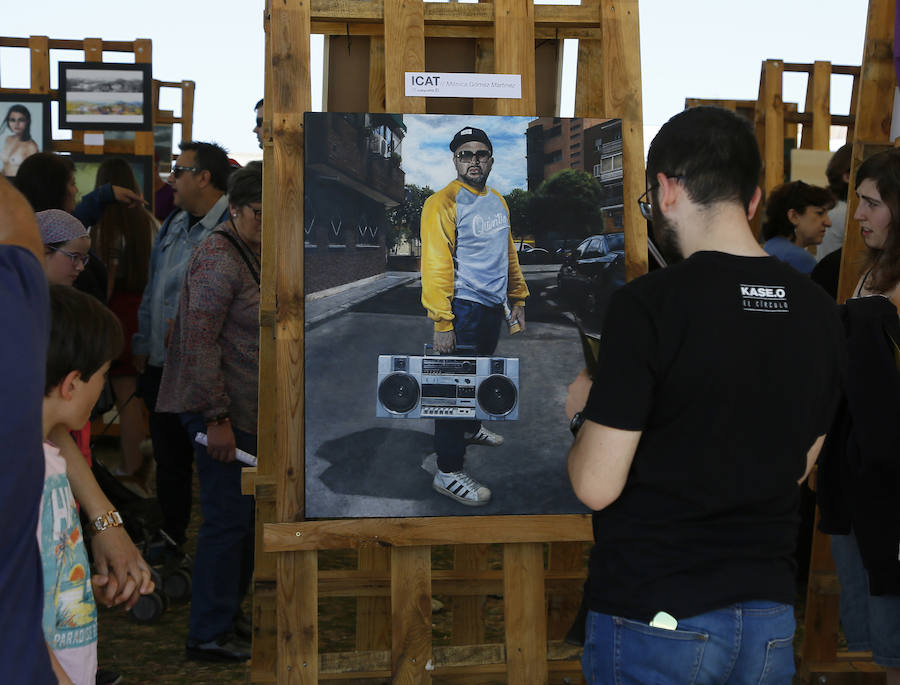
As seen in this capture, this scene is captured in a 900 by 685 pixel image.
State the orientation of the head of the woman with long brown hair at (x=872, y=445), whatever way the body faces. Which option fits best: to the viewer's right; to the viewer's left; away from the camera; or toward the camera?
to the viewer's left

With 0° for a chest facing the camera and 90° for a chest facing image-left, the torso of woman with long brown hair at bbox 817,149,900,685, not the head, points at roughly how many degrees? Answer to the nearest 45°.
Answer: approximately 45°

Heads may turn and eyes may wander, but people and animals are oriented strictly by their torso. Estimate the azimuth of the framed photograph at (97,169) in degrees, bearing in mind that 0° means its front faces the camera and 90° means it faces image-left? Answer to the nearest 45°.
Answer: approximately 0°

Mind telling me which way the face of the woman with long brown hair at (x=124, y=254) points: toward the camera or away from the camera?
away from the camera

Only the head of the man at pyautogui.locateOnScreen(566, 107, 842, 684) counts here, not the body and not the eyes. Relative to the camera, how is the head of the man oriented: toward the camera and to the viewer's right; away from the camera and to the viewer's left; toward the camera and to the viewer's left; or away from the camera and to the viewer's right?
away from the camera and to the viewer's left

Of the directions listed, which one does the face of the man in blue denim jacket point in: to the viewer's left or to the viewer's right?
to the viewer's left

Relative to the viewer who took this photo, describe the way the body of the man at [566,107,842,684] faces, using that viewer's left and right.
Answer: facing away from the viewer and to the left of the viewer
